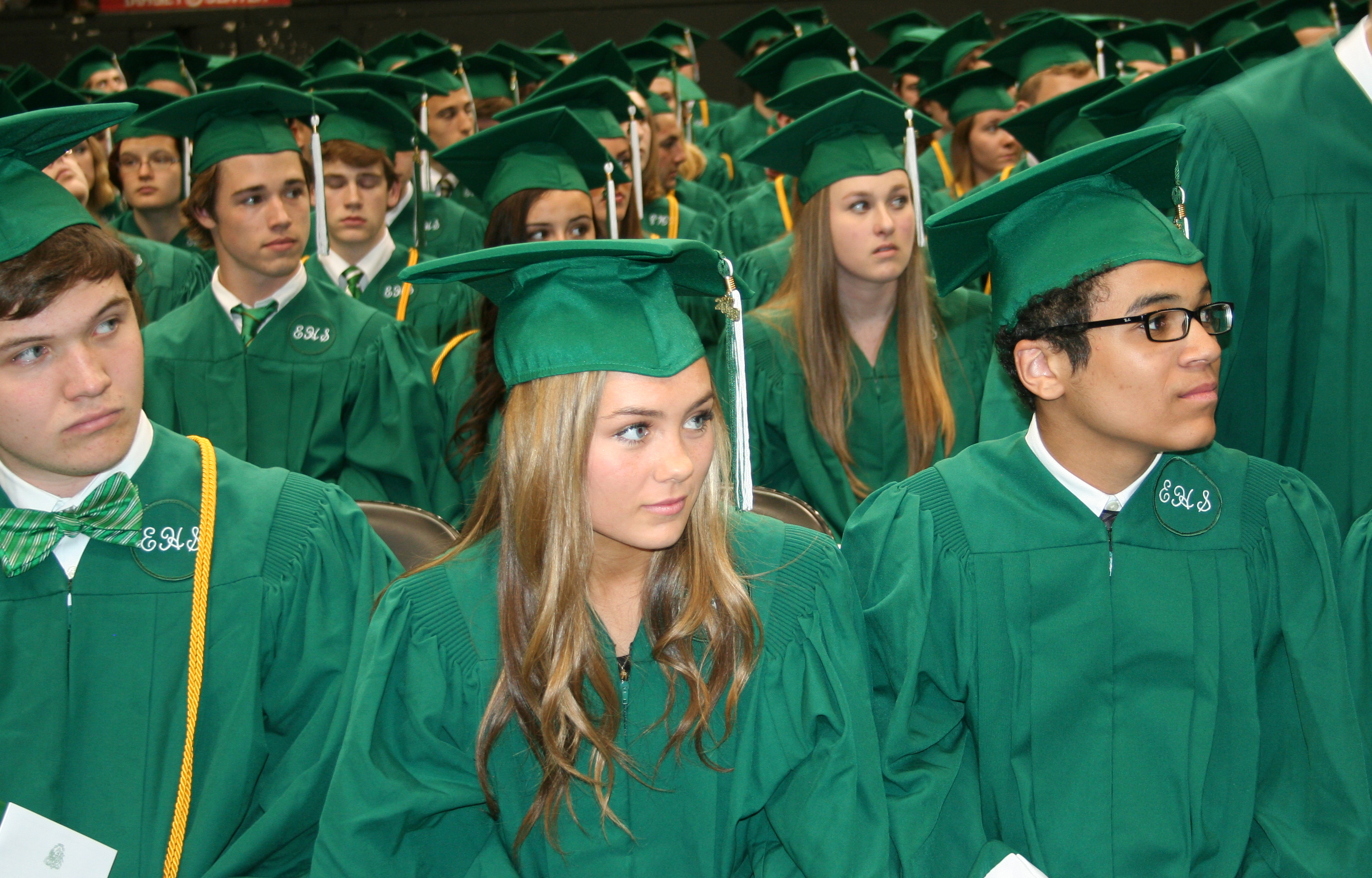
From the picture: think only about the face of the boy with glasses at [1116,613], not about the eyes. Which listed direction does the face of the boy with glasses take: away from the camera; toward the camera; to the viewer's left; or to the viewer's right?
to the viewer's right

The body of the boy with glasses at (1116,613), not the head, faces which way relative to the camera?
toward the camera
